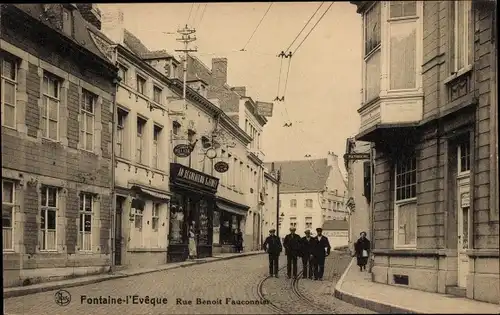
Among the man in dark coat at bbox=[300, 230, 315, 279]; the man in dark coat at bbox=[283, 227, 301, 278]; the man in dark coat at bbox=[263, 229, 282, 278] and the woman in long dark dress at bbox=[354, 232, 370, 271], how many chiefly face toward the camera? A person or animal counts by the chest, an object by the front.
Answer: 4

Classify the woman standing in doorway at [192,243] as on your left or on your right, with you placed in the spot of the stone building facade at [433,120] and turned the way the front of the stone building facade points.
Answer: on your right

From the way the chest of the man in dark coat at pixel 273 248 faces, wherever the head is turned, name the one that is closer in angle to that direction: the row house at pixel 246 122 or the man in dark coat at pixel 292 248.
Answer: the man in dark coat

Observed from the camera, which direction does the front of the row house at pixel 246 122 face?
facing the viewer and to the right of the viewer

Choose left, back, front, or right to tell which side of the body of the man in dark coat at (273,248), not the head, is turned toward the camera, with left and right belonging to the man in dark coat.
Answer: front

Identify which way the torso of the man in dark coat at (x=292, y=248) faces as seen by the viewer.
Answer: toward the camera

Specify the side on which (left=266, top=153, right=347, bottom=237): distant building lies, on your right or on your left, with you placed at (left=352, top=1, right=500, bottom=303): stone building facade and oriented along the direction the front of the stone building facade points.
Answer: on your right

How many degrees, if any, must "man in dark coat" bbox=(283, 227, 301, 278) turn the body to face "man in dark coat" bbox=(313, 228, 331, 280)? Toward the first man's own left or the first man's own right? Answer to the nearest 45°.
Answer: approximately 45° to the first man's own left

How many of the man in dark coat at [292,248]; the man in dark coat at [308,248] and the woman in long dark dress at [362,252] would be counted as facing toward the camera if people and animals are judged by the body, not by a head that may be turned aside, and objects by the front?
3

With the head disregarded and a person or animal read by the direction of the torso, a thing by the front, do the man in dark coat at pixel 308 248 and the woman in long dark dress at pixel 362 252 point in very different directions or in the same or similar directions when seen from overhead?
same or similar directions

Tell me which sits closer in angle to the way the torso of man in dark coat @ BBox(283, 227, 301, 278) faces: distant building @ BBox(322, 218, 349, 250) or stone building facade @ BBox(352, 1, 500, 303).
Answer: the stone building facade

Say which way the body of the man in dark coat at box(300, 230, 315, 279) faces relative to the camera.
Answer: toward the camera
